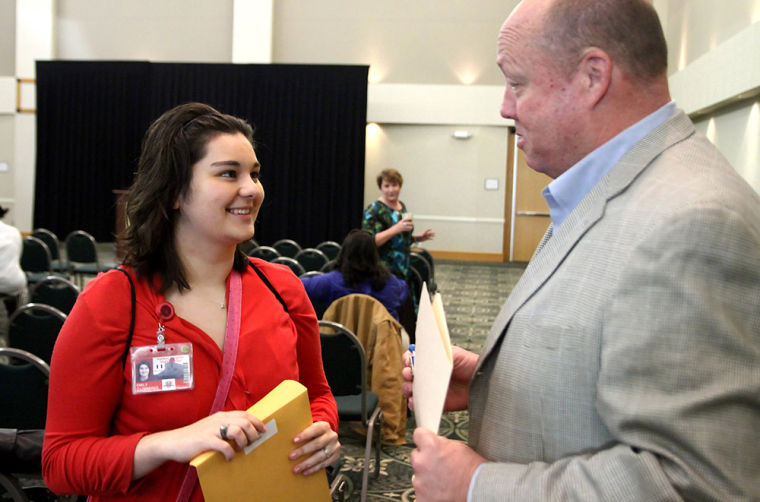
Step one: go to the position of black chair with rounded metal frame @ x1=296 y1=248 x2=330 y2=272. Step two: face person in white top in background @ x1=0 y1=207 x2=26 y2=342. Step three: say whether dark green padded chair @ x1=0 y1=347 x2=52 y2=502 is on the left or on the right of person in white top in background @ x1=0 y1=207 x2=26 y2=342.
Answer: left

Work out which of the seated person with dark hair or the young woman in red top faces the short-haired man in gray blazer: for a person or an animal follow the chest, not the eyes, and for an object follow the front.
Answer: the young woman in red top

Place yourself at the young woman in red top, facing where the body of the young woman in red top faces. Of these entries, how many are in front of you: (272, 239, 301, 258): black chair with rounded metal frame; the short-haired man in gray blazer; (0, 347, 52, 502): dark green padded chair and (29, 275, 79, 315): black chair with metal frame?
1

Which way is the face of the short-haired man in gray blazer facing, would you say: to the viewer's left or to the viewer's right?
to the viewer's left

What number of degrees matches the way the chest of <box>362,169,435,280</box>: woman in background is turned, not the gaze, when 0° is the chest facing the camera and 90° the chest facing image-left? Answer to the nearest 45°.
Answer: approximately 315°

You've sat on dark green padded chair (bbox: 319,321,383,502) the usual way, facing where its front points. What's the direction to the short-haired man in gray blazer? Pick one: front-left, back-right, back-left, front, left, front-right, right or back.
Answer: back-right

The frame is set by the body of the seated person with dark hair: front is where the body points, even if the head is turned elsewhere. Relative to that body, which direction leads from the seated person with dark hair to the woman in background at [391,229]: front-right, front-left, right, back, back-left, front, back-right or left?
front

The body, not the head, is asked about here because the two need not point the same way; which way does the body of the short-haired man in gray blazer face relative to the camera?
to the viewer's left

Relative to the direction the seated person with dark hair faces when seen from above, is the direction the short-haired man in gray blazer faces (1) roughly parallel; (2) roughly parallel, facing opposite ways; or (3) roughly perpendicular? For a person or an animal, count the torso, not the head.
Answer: roughly perpendicular

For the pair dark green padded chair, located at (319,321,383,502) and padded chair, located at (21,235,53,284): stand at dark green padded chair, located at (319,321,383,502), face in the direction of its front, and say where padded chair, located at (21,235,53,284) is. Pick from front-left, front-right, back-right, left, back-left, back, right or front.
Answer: left

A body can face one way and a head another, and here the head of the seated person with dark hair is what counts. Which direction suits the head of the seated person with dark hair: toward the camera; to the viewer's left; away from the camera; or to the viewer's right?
away from the camera

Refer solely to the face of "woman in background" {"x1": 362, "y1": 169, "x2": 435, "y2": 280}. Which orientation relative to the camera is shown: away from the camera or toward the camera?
toward the camera

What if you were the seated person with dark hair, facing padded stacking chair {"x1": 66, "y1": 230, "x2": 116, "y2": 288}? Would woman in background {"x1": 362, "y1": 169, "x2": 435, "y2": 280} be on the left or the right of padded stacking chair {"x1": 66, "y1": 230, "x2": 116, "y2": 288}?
right

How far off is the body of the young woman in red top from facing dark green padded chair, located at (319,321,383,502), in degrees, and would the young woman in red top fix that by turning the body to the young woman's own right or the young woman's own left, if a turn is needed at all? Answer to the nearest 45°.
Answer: approximately 90° to the young woman's own left

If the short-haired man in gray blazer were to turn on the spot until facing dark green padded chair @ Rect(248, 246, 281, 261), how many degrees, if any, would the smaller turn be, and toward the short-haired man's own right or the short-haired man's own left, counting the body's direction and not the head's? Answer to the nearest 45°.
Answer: approximately 45° to the short-haired man's own right

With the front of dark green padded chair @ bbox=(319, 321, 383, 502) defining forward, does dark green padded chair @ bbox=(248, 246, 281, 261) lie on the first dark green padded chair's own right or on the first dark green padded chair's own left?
on the first dark green padded chair's own left

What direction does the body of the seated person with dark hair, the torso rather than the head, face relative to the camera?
away from the camera

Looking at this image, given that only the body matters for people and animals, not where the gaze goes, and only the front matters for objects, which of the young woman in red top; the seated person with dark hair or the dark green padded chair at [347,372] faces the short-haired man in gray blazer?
the young woman in red top
